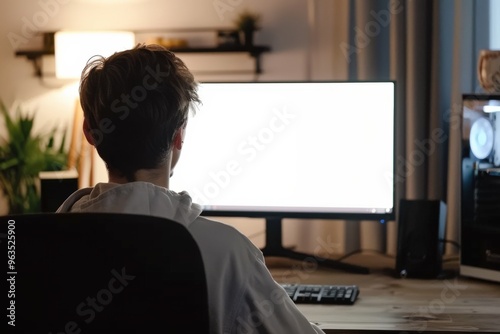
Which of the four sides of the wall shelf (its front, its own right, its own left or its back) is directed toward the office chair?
front

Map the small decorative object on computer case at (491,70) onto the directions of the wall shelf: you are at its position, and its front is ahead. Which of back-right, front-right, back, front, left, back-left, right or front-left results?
front-left

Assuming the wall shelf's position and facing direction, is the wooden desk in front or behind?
in front

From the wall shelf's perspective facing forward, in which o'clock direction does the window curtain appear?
The window curtain is roughly at 10 o'clock from the wall shelf.

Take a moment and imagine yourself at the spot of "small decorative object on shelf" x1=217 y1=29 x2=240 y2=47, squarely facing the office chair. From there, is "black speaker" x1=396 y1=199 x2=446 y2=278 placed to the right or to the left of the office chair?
left

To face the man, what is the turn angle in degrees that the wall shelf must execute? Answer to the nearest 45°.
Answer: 0° — it already faces them

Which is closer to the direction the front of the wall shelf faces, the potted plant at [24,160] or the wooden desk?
the wooden desk

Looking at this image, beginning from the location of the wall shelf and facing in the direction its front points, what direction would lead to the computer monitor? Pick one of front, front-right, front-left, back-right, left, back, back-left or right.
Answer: front

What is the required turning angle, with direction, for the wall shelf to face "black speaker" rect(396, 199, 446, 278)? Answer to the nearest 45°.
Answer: approximately 45° to its left

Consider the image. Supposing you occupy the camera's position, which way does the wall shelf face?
facing the viewer

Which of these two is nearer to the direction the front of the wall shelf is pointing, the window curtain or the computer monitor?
the computer monitor
